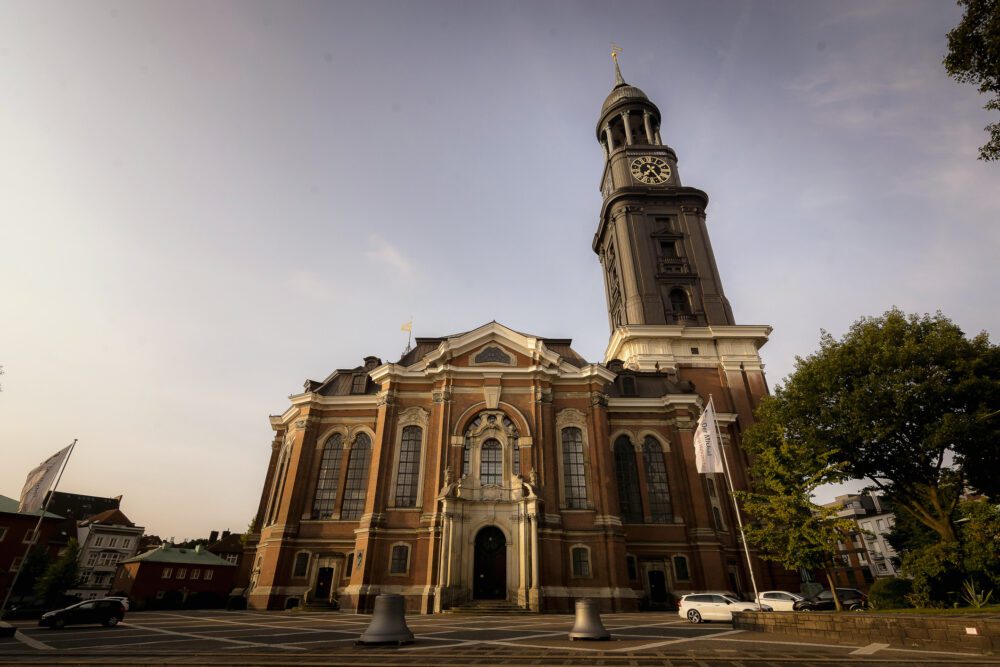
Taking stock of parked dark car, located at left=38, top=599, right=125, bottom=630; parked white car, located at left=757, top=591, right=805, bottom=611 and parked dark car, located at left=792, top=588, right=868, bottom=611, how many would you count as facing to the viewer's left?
2

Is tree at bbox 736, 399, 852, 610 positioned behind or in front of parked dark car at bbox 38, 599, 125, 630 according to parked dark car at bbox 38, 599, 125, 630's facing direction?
behind

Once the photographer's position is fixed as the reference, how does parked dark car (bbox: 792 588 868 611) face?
facing to the left of the viewer

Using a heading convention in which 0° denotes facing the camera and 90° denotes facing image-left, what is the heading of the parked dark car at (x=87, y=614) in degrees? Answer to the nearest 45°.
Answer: approximately 90°
